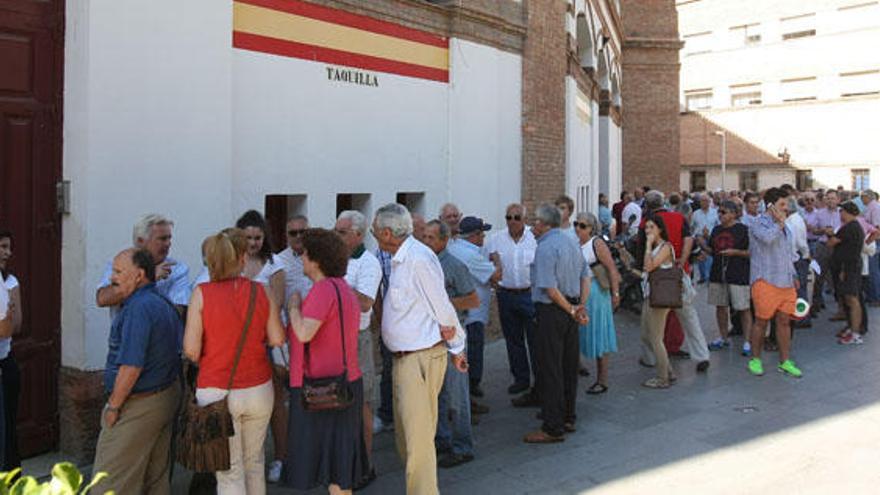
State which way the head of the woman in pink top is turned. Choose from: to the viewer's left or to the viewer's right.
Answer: to the viewer's left

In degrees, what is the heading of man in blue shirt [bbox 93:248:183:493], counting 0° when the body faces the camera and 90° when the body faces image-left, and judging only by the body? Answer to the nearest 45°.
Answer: approximately 90°

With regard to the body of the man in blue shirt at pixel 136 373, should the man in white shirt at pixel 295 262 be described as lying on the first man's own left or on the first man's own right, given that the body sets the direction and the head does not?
on the first man's own right

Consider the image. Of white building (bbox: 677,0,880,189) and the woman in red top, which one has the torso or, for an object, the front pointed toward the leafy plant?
the white building

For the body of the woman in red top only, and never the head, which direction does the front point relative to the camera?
away from the camera

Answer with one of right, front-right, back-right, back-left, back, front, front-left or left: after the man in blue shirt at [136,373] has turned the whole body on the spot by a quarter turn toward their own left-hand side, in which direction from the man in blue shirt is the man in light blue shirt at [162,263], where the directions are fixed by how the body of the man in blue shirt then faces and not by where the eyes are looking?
back

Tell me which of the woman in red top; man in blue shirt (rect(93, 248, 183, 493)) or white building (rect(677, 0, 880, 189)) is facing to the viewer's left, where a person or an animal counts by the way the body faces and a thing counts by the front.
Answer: the man in blue shirt

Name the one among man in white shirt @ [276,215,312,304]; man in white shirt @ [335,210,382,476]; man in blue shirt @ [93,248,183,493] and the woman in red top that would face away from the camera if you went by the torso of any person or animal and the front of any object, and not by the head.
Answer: the woman in red top

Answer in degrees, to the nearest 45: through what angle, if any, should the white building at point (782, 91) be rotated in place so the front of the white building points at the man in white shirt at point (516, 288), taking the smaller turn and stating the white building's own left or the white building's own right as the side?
0° — it already faces them

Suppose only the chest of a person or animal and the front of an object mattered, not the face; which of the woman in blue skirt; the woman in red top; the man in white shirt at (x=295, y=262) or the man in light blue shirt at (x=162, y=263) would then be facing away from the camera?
the woman in red top

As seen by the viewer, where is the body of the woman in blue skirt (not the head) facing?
to the viewer's left

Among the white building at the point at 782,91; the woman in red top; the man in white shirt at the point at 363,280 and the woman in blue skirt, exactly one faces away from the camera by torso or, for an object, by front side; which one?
the woman in red top
